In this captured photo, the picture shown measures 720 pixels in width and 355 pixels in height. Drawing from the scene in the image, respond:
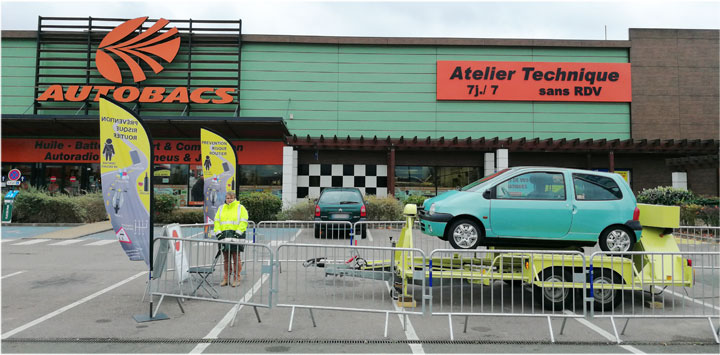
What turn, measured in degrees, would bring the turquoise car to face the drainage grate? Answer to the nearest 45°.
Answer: approximately 45° to its left

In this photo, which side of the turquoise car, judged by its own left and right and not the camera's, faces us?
left

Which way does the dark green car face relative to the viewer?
away from the camera

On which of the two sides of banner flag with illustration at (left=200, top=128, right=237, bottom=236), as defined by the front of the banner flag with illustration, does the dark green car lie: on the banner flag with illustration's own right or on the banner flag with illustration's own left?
on the banner flag with illustration's own left
